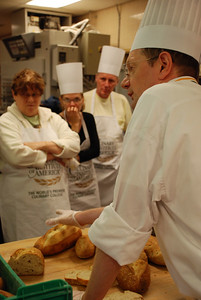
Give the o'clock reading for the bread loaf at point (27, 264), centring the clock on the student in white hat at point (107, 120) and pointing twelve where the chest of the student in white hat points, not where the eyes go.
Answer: The bread loaf is roughly at 12 o'clock from the student in white hat.

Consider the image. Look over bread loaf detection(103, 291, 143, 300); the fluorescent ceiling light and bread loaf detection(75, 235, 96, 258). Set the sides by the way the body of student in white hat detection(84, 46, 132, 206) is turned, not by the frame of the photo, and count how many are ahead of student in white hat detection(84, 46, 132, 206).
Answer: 2

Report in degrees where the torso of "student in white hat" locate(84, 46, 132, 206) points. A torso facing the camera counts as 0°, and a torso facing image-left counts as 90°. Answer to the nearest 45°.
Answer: approximately 0°

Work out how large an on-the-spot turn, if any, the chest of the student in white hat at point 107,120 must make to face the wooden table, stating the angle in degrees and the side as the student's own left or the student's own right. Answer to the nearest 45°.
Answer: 0° — they already face it

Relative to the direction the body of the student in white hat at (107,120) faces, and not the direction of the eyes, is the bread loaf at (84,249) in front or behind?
in front

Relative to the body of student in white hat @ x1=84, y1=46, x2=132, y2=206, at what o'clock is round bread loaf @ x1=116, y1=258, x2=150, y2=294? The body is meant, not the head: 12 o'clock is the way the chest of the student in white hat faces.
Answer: The round bread loaf is roughly at 12 o'clock from the student in white hat.

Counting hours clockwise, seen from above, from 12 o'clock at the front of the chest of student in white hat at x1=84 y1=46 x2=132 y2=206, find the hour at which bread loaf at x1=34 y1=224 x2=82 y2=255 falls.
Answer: The bread loaf is roughly at 12 o'clock from the student in white hat.

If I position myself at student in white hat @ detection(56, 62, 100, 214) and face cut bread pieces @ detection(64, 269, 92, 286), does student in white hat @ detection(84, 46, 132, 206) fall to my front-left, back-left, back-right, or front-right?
back-left

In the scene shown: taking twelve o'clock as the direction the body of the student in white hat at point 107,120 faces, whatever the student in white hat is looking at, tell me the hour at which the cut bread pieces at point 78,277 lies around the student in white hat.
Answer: The cut bread pieces is roughly at 12 o'clock from the student in white hat.

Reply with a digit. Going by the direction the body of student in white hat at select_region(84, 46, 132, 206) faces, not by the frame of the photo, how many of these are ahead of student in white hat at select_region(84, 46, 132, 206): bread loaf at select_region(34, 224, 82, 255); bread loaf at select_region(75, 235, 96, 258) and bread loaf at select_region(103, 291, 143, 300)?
3

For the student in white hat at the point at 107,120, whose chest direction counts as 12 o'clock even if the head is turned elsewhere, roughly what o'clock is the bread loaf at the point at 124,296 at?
The bread loaf is roughly at 12 o'clock from the student in white hat.

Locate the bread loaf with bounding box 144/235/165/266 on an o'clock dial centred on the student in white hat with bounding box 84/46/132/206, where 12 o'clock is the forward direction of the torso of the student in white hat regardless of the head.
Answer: The bread loaf is roughly at 12 o'clock from the student in white hat.
